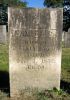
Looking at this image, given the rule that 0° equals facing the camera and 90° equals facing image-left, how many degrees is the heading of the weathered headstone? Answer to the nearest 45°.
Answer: approximately 0°

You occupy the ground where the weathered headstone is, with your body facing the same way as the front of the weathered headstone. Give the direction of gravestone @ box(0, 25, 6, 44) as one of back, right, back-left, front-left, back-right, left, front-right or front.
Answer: back
